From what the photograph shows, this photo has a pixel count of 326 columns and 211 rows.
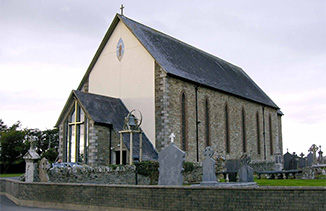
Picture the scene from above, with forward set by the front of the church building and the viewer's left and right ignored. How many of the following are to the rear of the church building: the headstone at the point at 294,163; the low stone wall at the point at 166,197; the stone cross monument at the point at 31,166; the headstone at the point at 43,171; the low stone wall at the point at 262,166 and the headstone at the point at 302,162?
3

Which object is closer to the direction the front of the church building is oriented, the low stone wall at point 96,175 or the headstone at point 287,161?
the low stone wall

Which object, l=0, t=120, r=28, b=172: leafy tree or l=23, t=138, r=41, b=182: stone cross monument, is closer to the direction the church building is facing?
the stone cross monument

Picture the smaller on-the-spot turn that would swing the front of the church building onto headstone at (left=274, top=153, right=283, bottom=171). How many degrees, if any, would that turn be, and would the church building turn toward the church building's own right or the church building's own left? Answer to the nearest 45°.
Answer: approximately 180°

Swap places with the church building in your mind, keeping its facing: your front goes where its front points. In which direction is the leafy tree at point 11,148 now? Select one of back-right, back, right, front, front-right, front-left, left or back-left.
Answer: right

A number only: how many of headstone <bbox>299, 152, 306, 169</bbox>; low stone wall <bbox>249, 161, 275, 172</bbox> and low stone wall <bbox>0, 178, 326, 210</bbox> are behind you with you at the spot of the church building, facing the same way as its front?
2

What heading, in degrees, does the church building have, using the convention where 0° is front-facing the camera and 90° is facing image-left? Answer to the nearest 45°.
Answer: approximately 45°

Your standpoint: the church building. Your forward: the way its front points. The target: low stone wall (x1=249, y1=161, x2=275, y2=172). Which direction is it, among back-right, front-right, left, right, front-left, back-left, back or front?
back

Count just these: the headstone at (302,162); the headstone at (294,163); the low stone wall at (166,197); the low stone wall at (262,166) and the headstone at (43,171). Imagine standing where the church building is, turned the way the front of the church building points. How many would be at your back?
3

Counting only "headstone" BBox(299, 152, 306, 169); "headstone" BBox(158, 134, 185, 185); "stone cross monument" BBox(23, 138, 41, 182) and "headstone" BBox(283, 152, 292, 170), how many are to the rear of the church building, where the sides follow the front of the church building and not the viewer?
2

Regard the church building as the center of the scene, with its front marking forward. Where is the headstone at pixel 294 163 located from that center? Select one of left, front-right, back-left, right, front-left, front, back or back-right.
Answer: back

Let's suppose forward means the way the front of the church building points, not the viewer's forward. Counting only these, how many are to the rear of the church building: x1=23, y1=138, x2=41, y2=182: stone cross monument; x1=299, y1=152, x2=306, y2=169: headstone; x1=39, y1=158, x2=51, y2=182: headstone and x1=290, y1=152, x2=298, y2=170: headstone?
2

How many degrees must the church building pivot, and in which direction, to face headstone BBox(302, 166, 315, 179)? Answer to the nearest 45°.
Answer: approximately 135° to its left
